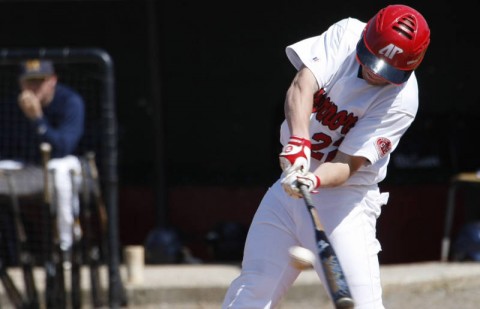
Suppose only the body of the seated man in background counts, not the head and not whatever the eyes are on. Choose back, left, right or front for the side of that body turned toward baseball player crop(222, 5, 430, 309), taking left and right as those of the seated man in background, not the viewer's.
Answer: front

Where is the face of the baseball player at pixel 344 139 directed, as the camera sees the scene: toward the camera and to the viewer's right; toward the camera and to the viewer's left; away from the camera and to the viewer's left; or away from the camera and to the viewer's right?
toward the camera and to the viewer's left

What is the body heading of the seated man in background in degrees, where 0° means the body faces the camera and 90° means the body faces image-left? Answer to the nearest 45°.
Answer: approximately 45°

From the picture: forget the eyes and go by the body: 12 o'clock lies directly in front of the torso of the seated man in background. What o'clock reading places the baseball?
The baseball is roughly at 10 o'clock from the seated man in background.
